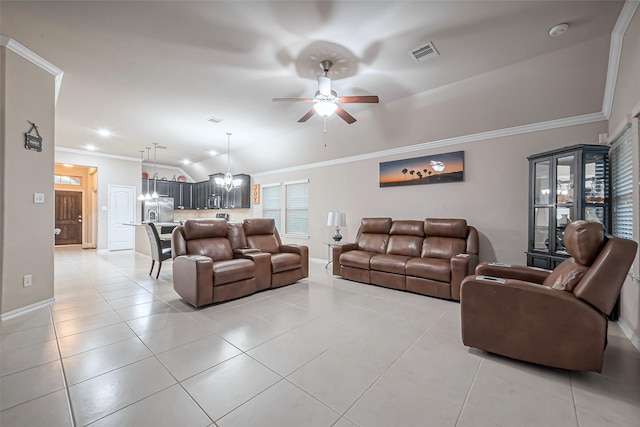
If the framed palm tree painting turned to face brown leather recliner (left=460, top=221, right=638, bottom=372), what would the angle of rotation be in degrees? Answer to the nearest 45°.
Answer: approximately 45° to its left

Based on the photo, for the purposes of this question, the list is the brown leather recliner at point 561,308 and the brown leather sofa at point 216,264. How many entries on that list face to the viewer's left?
1

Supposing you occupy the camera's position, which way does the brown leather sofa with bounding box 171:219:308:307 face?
facing the viewer and to the right of the viewer

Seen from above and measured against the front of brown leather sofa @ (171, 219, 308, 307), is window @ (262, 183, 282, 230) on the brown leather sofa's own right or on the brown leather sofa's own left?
on the brown leather sofa's own left

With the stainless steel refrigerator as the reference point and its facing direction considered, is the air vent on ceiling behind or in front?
in front

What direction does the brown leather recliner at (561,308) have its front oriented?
to the viewer's left

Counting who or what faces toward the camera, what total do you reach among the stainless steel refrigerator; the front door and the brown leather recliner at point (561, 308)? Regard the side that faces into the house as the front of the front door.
2

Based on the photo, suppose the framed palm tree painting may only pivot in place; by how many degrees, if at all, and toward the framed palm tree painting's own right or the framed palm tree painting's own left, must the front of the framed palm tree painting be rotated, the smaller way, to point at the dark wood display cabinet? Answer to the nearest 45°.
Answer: approximately 90° to the framed palm tree painting's own left

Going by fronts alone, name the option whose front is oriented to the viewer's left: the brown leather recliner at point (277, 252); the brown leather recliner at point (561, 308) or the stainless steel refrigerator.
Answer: the brown leather recliner at point (561, 308)
